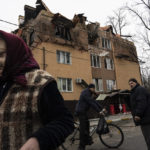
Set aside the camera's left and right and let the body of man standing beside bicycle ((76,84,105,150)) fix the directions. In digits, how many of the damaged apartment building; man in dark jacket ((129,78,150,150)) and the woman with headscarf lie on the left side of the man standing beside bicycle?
1

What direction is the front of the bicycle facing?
to the viewer's right

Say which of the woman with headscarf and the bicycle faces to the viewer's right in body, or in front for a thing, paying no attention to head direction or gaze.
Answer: the bicycle

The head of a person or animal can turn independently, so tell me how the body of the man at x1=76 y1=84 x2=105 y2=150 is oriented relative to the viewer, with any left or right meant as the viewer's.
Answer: facing to the right of the viewer

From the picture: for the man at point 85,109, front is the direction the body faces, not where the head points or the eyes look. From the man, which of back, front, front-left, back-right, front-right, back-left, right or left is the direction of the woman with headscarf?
right

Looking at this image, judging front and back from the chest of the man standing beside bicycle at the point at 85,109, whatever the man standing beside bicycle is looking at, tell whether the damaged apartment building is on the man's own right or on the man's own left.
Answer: on the man's own left

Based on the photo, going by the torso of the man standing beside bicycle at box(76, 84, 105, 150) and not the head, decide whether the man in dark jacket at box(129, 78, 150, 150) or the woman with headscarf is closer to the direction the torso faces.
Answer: the man in dark jacket

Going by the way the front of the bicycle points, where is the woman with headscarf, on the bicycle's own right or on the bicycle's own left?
on the bicycle's own right

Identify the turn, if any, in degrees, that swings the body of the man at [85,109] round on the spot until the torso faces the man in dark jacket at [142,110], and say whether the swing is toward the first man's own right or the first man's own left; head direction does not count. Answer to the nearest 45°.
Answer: approximately 45° to the first man's own right

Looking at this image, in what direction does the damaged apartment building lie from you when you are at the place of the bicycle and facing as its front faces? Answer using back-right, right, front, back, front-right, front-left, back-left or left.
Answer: left
